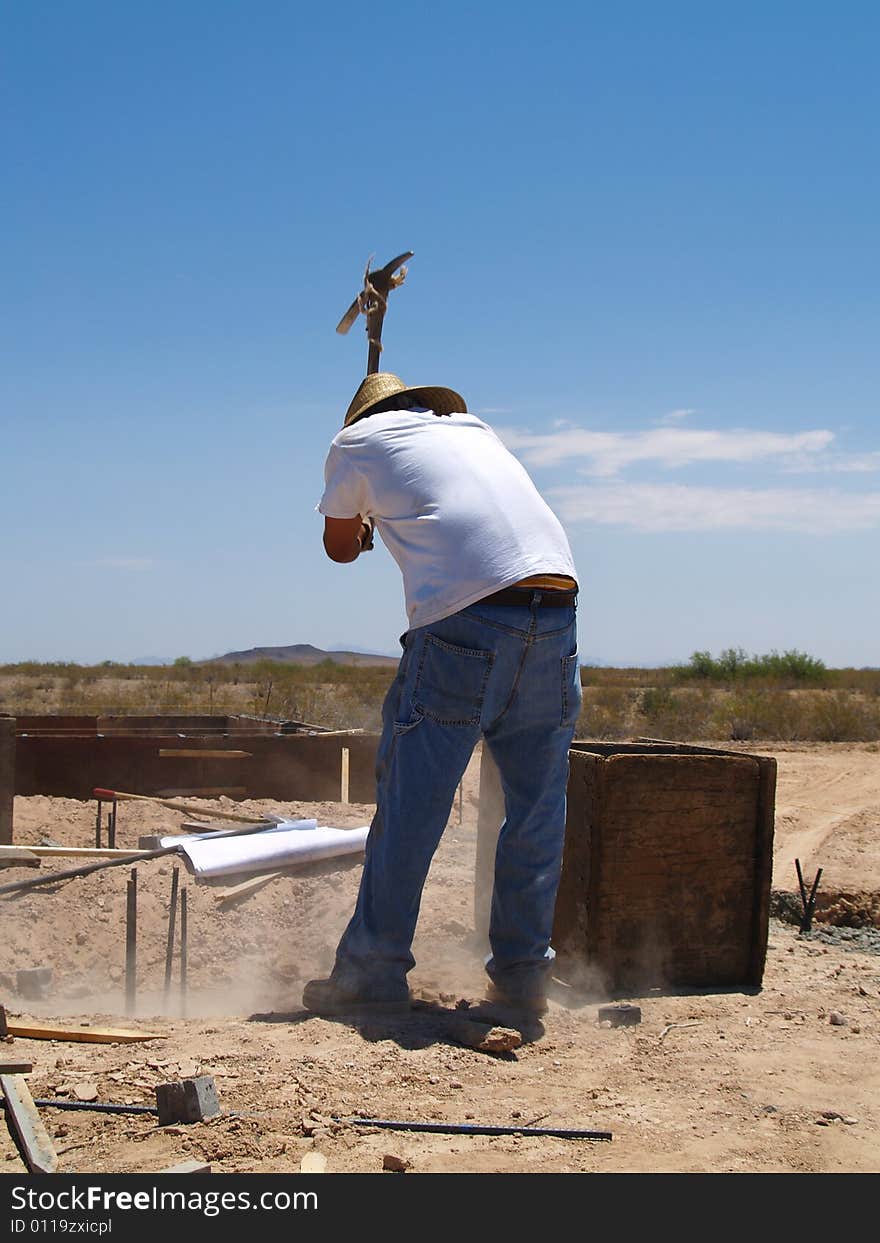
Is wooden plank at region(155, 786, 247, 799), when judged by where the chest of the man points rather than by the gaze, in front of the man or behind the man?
in front

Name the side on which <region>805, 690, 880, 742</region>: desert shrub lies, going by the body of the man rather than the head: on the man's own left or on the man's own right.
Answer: on the man's own right

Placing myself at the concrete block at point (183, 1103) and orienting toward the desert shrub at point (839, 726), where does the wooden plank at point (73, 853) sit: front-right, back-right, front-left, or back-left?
front-left

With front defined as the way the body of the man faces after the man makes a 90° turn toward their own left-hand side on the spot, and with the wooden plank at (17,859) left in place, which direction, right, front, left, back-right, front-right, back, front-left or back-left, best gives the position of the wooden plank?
right

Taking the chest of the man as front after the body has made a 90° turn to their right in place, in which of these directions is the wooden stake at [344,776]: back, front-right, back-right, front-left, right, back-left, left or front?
front-left

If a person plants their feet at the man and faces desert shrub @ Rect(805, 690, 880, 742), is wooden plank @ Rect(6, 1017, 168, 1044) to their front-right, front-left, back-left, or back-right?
back-left

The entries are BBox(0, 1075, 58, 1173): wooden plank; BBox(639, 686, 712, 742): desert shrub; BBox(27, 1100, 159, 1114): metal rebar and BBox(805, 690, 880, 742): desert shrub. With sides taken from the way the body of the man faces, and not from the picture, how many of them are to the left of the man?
2

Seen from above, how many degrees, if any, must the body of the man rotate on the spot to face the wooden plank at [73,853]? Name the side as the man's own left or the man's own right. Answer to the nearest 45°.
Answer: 0° — they already face it

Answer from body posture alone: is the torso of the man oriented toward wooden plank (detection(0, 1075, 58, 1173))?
no

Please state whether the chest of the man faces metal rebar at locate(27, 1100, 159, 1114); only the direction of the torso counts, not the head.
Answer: no

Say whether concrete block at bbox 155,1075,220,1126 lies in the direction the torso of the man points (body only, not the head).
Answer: no

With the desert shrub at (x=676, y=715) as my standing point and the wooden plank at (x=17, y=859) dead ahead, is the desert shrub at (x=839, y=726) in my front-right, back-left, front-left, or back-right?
front-left

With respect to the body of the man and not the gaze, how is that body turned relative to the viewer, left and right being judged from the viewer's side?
facing away from the viewer and to the left of the viewer

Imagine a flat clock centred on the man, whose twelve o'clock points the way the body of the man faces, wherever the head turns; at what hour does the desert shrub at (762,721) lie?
The desert shrub is roughly at 2 o'clock from the man.
